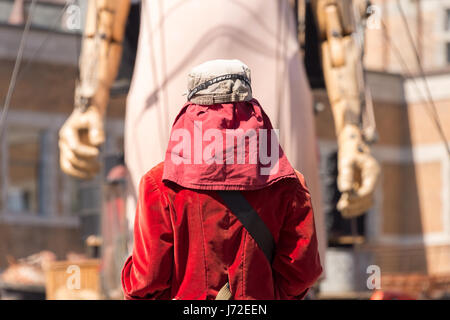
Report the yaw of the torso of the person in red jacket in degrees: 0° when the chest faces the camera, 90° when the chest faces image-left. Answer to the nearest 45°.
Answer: approximately 180°
